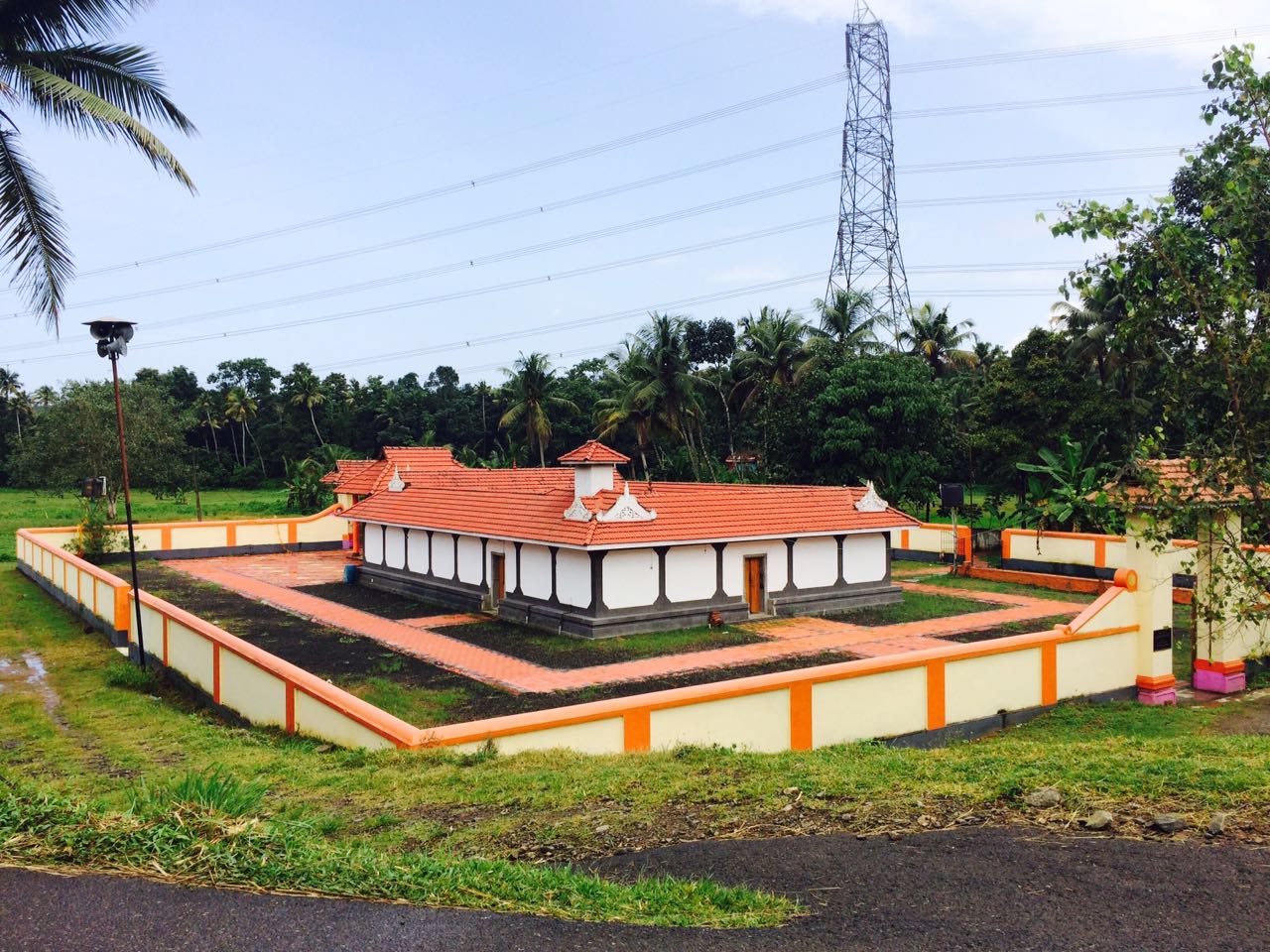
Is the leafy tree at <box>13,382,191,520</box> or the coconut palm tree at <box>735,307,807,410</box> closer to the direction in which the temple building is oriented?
the leafy tree

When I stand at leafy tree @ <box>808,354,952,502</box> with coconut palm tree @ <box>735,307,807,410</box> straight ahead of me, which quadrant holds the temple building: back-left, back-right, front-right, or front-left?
back-left

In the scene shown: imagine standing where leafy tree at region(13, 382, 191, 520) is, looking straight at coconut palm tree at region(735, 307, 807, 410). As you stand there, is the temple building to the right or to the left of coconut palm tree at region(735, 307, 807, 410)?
right
